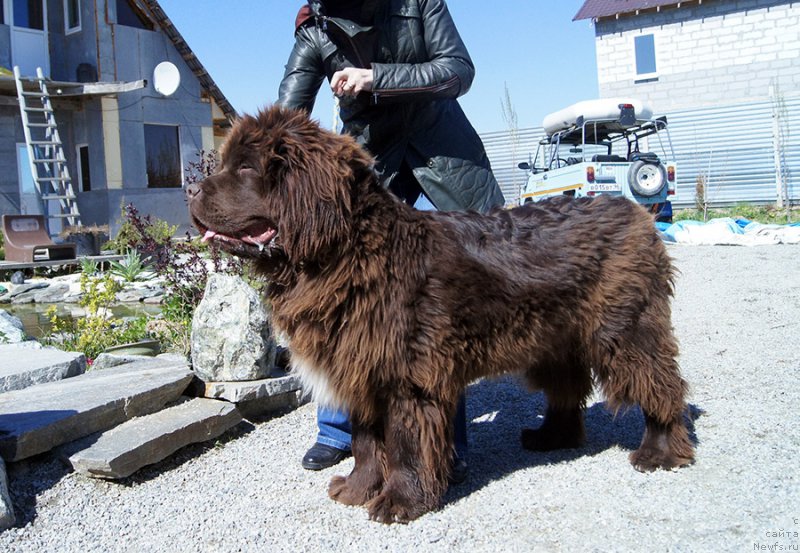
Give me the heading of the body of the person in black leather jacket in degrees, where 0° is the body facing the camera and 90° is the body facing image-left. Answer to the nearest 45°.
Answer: approximately 45°

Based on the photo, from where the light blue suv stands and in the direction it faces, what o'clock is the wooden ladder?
The wooden ladder is roughly at 10 o'clock from the light blue suv.

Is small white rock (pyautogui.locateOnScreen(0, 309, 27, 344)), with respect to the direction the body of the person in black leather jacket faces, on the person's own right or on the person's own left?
on the person's own right

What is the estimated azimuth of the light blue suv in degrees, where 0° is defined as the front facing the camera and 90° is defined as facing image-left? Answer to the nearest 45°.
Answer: approximately 135°

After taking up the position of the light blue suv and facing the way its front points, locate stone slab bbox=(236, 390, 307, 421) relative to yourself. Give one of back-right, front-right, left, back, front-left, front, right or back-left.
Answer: back-left

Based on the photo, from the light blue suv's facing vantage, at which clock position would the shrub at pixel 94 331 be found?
The shrub is roughly at 8 o'clock from the light blue suv.

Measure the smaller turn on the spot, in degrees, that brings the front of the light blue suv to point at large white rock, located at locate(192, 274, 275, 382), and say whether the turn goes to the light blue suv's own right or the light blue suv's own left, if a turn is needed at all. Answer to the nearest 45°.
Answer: approximately 135° to the light blue suv's own left

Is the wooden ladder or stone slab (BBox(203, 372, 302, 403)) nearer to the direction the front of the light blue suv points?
the wooden ladder

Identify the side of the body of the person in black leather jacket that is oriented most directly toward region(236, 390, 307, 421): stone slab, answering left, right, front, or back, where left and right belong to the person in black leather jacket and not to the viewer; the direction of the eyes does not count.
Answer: right

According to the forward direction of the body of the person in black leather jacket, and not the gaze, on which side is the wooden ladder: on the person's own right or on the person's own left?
on the person's own right
